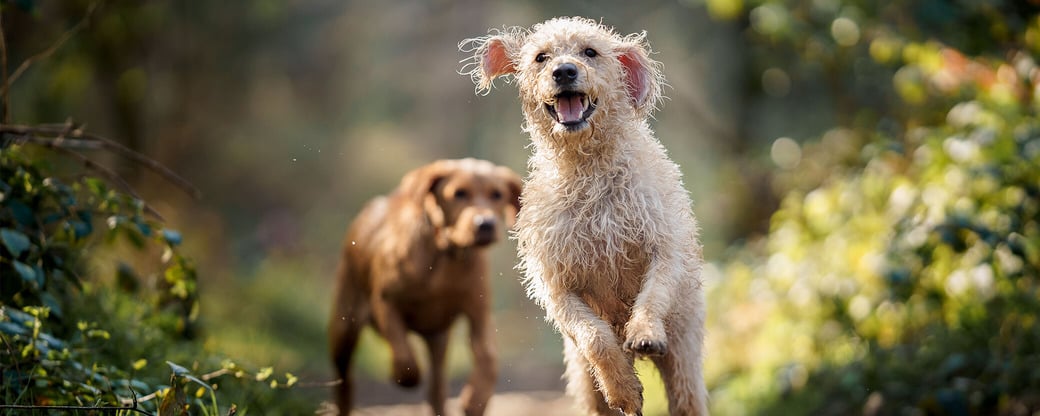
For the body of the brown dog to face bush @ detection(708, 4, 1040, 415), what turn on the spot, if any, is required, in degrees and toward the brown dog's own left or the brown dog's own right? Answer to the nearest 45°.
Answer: approximately 45° to the brown dog's own left

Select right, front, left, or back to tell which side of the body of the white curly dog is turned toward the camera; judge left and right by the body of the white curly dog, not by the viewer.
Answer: front

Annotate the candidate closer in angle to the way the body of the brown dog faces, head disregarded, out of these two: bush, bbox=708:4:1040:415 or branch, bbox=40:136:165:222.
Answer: the bush

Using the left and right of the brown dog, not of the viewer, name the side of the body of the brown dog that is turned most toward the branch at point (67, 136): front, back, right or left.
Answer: right

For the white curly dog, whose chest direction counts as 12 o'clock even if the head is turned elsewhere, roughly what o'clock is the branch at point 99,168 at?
The branch is roughly at 4 o'clock from the white curly dog.

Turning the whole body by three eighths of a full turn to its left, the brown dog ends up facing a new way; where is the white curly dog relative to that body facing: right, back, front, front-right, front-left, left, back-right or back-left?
back

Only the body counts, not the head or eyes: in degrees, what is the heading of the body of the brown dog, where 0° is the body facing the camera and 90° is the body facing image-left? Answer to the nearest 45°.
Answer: approximately 315°
